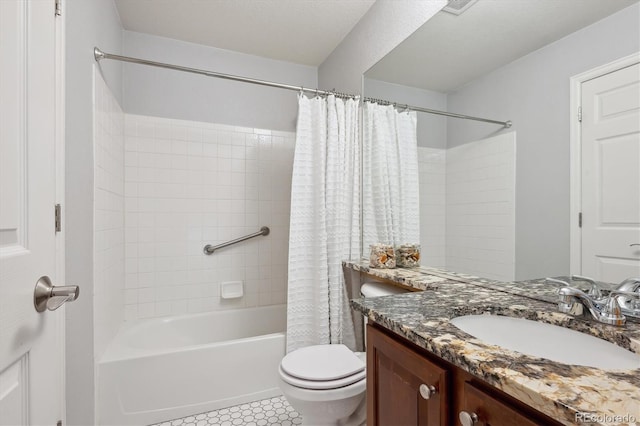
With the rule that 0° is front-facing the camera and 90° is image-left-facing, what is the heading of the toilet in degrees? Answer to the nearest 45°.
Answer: approximately 45°

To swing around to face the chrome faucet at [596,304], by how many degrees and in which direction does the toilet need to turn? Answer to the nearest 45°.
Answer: approximately 90° to its left

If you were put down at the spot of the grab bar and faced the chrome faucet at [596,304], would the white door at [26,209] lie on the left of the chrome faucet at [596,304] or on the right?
right

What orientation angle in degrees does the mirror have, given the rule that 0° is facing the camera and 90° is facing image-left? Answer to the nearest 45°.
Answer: approximately 45°

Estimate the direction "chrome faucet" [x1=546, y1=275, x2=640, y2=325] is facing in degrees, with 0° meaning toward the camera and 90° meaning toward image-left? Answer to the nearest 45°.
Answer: approximately 45°

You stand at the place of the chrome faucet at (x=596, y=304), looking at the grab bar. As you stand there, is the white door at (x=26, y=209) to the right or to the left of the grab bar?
left

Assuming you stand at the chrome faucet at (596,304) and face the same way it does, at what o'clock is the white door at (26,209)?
The white door is roughly at 12 o'clock from the chrome faucet.

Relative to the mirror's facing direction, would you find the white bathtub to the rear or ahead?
ahead
